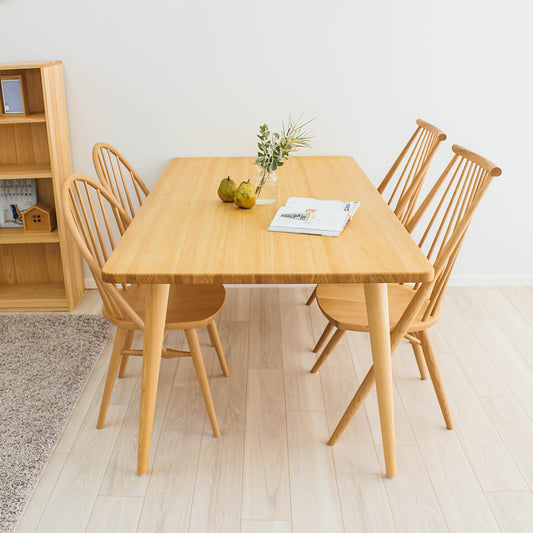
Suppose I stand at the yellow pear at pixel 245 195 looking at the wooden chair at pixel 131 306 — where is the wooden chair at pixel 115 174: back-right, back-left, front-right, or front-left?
front-right

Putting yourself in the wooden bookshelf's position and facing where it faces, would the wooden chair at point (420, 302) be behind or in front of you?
in front

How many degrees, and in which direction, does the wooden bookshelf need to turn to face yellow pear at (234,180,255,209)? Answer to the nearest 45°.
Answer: approximately 45° to its left

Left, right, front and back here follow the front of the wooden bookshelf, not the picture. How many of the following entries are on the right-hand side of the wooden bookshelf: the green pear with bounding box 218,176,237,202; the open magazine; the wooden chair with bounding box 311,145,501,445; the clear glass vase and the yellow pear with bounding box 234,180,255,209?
0

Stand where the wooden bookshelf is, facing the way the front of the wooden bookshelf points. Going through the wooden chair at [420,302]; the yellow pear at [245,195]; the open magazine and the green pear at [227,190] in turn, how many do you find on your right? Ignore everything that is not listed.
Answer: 0

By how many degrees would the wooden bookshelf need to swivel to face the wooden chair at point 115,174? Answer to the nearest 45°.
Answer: approximately 45° to its left

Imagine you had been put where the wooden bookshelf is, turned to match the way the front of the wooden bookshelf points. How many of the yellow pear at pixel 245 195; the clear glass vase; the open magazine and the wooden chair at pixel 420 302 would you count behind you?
0

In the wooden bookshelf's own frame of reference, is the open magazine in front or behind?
in front

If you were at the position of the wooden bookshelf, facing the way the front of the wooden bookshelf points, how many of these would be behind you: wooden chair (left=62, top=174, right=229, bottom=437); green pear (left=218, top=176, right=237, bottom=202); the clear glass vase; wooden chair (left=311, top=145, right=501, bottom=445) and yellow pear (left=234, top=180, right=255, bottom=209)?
0

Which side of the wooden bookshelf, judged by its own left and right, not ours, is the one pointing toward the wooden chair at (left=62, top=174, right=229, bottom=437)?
front

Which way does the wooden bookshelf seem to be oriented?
toward the camera

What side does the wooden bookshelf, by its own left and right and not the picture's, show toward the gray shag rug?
front

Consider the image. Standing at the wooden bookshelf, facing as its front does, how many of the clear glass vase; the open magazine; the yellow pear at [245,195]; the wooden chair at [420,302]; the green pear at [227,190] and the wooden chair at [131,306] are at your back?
0
